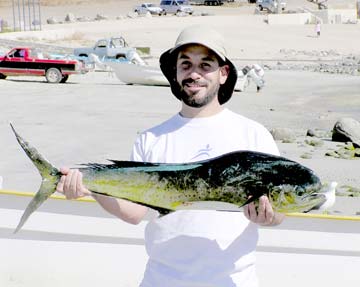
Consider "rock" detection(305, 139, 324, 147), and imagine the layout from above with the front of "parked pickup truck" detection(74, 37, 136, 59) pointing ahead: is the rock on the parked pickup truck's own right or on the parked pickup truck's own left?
on the parked pickup truck's own left

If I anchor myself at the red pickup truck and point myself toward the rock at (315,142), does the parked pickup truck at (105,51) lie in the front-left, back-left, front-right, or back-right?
back-left

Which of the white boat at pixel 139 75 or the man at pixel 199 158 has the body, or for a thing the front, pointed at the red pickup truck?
the white boat

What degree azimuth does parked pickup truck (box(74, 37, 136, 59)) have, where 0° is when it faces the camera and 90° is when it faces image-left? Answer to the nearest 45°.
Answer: approximately 90°

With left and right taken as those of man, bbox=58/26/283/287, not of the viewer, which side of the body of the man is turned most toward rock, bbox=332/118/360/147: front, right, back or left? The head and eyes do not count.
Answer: back

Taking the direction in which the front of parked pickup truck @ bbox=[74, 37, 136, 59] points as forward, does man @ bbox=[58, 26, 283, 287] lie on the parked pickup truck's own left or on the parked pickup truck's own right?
on the parked pickup truck's own left

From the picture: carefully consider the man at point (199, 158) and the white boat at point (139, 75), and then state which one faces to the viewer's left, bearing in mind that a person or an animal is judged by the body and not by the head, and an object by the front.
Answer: the white boat

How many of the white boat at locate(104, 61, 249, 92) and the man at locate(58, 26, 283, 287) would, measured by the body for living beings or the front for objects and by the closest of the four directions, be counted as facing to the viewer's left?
1

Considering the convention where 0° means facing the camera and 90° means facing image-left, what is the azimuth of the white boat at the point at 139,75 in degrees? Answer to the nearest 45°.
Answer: approximately 90°

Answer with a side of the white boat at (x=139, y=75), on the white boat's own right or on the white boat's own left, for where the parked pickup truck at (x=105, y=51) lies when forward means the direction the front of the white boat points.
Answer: on the white boat's own right

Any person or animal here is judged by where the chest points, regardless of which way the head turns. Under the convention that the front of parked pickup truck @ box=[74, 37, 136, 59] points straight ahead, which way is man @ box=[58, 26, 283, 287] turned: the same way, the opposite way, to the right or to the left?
to the left

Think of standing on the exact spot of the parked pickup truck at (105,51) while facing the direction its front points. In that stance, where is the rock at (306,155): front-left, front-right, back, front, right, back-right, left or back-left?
left

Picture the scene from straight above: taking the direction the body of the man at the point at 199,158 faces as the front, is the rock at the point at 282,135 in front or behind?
behind
